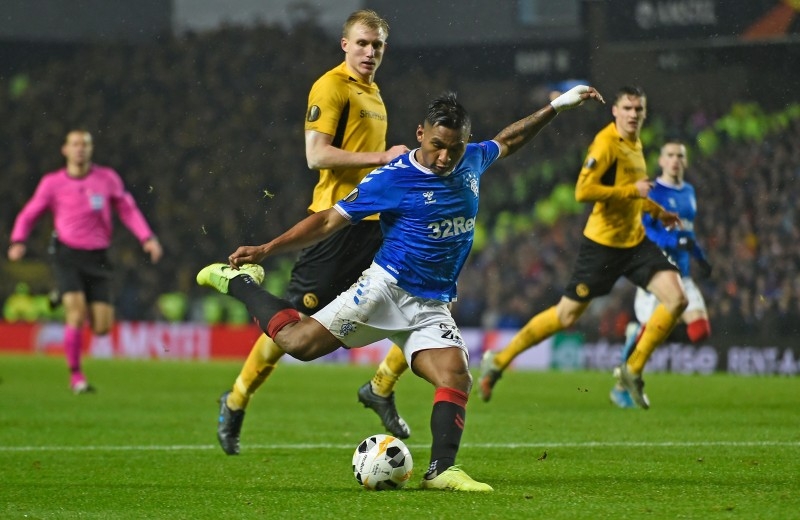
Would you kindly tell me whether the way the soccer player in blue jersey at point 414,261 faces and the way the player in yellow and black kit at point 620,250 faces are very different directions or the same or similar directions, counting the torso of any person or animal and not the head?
same or similar directions

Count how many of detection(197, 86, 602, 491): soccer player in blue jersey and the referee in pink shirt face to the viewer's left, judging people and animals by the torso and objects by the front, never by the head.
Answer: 0

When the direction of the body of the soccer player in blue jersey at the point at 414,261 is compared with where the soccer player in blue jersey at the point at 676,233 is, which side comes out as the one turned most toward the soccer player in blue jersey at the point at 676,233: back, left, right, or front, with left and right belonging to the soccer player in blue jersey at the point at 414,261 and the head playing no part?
left

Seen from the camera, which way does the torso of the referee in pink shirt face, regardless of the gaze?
toward the camera

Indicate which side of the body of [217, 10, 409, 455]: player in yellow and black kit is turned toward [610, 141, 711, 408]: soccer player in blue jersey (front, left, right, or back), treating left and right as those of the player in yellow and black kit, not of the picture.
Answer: left

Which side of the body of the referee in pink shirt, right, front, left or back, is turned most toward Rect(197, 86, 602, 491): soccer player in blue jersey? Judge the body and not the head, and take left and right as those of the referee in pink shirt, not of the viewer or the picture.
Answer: front

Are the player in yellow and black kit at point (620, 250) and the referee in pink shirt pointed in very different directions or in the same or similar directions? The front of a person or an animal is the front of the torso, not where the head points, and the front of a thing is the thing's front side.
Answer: same or similar directions

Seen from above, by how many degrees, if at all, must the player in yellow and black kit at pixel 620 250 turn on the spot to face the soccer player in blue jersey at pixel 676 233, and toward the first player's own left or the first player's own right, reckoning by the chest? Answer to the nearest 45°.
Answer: approximately 135° to the first player's own left

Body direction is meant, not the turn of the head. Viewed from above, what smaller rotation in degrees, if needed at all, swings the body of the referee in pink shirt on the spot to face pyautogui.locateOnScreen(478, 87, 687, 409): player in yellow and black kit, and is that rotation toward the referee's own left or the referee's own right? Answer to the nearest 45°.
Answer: approximately 45° to the referee's own left

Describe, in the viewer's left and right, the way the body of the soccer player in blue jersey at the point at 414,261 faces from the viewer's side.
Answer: facing the viewer and to the right of the viewer
